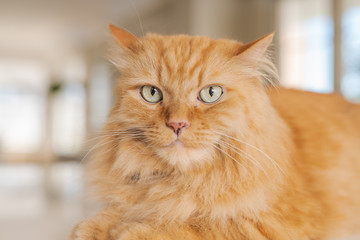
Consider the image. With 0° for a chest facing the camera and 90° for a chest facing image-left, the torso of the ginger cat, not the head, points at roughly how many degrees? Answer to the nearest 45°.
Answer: approximately 45°
